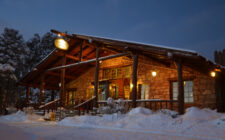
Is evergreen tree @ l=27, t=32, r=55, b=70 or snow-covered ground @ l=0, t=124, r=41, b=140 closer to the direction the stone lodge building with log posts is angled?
the snow-covered ground

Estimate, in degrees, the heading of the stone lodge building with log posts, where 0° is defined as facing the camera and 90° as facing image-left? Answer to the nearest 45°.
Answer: approximately 45°

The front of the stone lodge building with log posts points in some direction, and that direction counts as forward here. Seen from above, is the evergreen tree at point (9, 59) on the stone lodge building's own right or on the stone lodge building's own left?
on the stone lodge building's own right

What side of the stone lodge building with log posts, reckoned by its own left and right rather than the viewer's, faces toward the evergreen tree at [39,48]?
right
